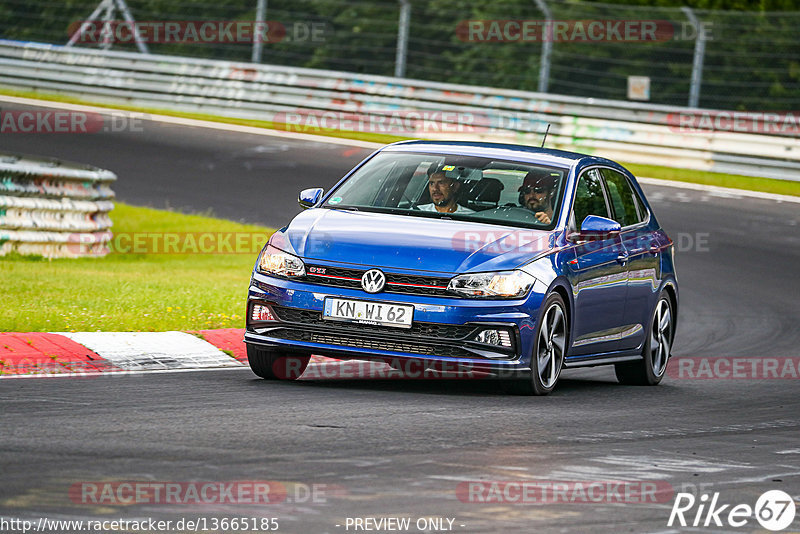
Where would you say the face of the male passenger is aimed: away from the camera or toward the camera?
toward the camera

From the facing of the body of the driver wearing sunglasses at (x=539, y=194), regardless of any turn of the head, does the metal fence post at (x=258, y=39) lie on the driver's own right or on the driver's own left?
on the driver's own right

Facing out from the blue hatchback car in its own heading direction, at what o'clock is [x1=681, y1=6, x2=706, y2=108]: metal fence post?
The metal fence post is roughly at 5 o'clock from the blue hatchback car.

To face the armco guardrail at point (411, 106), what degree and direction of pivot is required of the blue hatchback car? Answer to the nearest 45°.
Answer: approximately 135° to its right

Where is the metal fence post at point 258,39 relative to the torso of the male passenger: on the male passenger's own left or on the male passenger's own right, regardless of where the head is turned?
on the male passenger's own right

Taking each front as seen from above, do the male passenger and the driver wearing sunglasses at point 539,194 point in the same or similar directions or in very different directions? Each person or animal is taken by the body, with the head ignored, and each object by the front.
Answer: same or similar directions

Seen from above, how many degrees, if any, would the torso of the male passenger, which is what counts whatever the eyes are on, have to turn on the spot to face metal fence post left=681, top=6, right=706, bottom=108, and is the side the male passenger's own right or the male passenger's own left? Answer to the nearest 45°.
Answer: approximately 135° to the male passenger's own right

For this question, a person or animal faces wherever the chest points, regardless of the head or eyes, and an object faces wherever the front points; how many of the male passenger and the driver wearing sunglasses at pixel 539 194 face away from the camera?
0

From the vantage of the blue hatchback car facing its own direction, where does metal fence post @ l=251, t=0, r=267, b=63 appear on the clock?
The metal fence post is roughly at 4 o'clock from the blue hatchback car.

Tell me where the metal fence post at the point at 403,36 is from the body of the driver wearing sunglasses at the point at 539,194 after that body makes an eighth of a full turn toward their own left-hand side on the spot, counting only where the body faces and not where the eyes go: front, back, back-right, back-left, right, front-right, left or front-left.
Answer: back

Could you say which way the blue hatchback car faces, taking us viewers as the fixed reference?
facing the viewer and to the left of the viewer

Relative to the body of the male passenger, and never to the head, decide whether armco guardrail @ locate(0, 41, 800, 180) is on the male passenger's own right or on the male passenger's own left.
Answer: on the male passenger's own right

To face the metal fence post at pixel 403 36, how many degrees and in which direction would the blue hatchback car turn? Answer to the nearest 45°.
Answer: approximately 135° to its right
